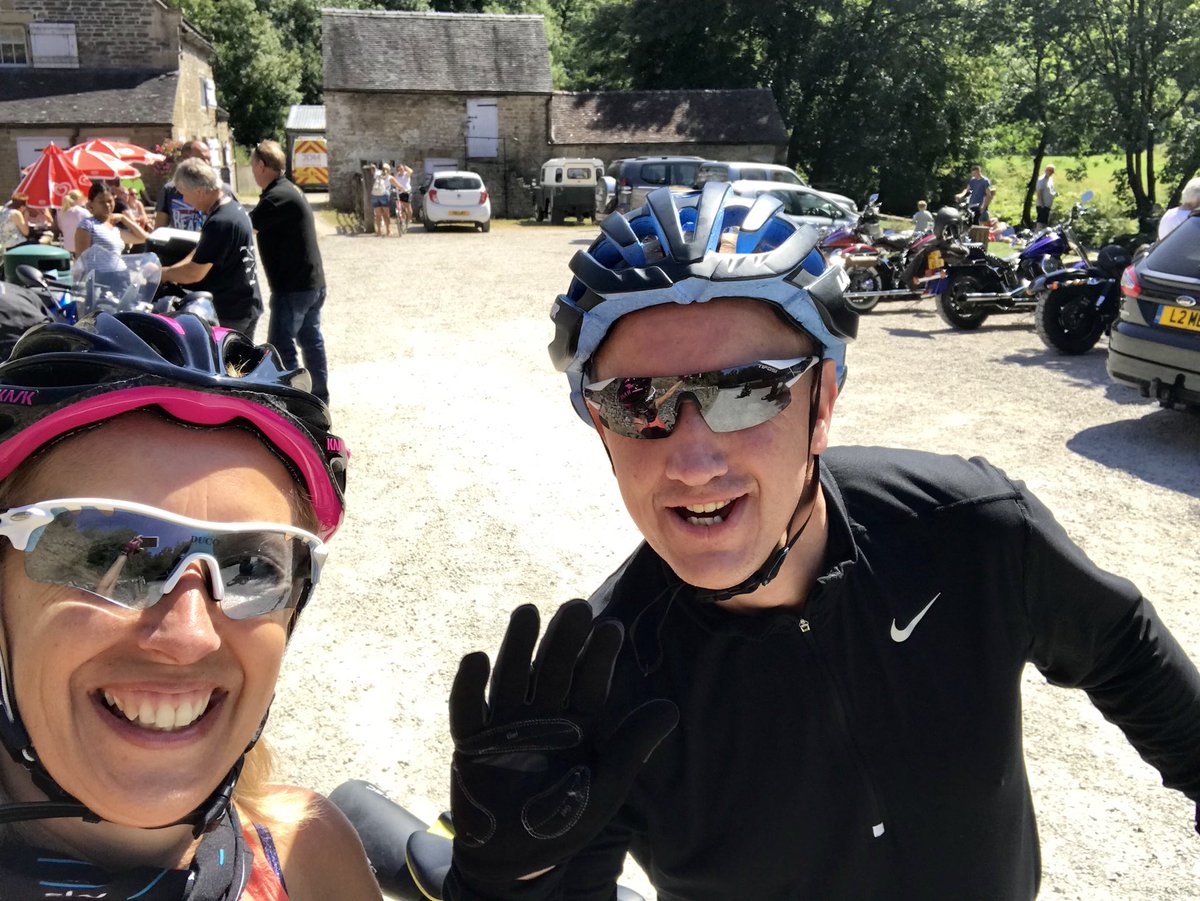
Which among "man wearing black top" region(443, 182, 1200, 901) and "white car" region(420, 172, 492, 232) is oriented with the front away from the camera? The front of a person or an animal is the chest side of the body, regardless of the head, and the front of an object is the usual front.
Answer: the white car

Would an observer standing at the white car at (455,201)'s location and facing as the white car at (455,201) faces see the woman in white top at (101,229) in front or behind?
behind

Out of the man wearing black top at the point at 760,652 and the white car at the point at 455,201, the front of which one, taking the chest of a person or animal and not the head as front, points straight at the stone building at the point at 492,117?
the white car

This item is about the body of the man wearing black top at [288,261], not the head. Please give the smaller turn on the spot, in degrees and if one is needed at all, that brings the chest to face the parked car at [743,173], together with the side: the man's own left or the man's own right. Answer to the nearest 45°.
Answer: approximately 90° to the man's own right

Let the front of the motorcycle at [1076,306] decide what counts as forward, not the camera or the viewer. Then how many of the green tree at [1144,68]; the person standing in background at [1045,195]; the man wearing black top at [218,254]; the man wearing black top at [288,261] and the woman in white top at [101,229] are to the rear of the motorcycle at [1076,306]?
3

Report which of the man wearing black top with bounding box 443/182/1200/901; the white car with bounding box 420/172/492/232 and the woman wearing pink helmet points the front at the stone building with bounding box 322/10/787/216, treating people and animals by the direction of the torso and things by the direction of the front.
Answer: the white car

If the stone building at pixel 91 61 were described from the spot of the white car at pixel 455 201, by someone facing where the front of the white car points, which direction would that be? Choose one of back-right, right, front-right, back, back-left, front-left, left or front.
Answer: front-left

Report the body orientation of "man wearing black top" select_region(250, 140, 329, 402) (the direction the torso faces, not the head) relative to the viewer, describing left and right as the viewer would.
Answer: facing away from the viewer and to the left of the viewer

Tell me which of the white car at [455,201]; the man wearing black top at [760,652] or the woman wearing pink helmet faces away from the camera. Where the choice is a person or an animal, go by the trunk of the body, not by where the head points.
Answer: the white car

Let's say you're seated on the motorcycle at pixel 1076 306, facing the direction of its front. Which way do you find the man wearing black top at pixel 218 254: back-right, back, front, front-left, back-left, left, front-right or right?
back

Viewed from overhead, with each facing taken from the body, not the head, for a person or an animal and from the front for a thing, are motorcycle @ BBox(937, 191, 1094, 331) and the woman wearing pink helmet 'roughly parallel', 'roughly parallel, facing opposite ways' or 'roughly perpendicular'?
roughly perpendicular
